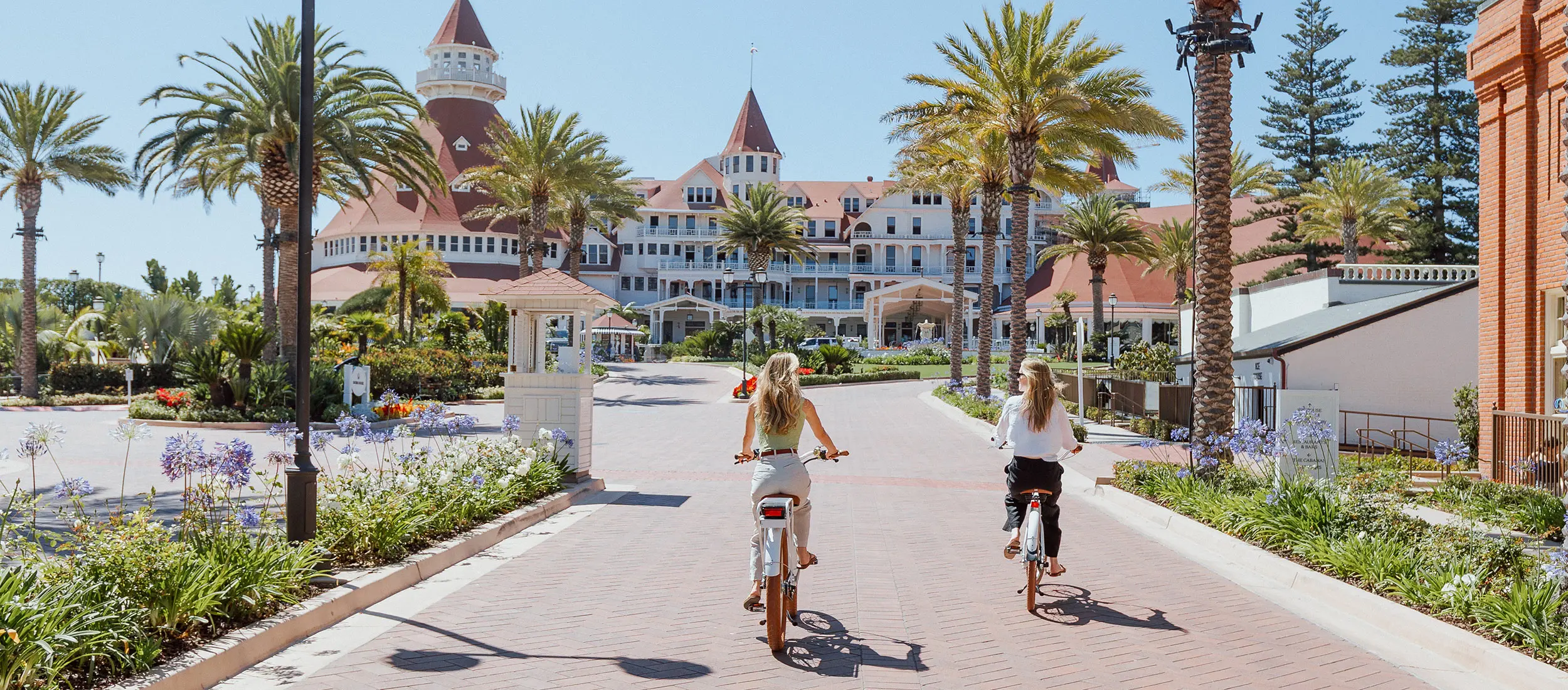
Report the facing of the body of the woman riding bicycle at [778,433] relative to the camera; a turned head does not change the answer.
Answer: away from the camera

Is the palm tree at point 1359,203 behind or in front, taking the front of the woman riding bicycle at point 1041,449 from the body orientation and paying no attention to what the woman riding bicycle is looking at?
in front

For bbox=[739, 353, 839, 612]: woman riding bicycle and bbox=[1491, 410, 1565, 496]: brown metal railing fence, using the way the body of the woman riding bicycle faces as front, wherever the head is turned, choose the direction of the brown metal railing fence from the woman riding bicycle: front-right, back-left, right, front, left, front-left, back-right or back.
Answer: front-right

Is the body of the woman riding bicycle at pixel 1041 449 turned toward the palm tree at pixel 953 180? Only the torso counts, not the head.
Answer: yes

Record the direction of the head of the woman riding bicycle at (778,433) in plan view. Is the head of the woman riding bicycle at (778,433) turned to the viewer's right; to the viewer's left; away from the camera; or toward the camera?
away from the camera

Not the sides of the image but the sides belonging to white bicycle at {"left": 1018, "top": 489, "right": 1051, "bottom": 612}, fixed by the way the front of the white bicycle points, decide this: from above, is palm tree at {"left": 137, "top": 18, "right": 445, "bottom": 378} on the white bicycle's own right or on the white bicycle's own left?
on the white bicycle's own left

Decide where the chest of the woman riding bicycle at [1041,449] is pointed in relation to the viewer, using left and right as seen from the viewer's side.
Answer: facing away from the viewer

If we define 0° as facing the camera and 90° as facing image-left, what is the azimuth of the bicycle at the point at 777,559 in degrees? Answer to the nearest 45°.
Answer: approximately 180°

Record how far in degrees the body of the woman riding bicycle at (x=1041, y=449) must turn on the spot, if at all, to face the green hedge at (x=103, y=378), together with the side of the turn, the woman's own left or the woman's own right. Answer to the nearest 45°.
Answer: approximately 45° to the woman's own left

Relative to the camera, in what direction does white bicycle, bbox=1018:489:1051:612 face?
facing away from the viewer

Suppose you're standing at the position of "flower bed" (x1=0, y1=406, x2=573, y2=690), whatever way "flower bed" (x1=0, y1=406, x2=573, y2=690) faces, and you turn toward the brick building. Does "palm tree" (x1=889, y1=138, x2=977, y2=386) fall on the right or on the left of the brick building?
left

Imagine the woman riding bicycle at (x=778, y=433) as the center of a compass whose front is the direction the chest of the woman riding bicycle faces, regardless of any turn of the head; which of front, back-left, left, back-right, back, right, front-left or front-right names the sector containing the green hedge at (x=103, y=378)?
front-left

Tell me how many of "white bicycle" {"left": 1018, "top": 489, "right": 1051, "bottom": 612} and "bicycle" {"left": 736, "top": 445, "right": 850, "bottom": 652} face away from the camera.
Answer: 2
